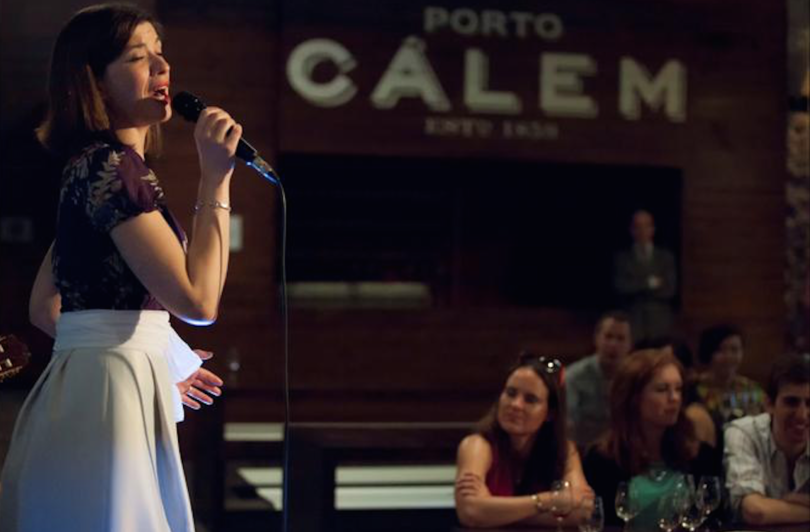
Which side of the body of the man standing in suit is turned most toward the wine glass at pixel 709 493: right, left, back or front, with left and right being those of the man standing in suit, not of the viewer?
front

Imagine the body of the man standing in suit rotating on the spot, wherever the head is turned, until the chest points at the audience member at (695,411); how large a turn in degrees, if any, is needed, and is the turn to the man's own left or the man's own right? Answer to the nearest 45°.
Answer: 0° — they already face them

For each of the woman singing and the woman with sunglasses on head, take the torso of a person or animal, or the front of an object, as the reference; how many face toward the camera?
1

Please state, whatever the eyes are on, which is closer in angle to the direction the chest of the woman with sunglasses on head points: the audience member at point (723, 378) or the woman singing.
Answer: the woman singing

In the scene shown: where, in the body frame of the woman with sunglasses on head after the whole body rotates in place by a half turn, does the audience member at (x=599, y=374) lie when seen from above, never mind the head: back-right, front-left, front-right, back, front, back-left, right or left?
front

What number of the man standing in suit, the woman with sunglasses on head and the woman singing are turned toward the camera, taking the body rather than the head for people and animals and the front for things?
2

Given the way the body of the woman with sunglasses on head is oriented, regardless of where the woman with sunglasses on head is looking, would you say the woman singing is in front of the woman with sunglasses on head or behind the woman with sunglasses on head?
in front

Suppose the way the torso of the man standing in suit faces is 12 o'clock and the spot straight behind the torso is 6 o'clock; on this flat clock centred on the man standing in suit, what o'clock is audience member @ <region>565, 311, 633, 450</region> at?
The audience member is roughly at 12 o'clock from the man standing in suit.
